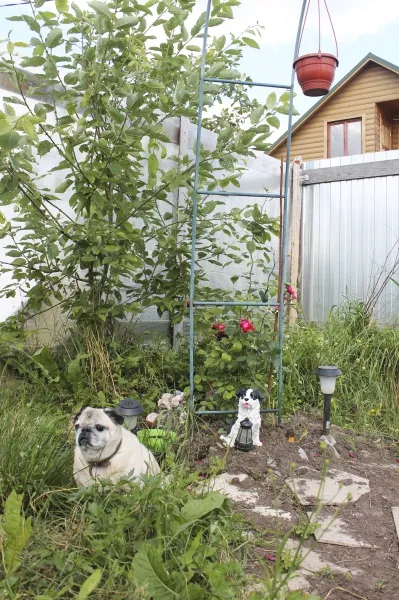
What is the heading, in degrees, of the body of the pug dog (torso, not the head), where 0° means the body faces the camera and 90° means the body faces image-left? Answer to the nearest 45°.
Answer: approximately 45°

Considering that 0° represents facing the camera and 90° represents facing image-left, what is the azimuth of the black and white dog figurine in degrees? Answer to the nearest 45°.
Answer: approximately 0°

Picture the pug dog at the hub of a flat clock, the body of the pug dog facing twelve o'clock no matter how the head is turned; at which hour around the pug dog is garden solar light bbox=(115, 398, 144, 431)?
The garden solar light is roughly at 5 o'clock from the pug dog.

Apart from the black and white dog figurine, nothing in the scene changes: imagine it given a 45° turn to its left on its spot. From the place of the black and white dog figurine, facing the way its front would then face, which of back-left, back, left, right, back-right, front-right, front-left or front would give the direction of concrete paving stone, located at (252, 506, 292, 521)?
front-right

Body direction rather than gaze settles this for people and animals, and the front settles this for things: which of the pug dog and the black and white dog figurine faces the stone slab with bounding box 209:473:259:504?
the black and white dog figurine

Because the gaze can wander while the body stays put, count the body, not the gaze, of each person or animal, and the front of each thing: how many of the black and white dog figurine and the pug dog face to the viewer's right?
0

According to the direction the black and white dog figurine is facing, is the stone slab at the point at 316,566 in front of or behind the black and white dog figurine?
in front
